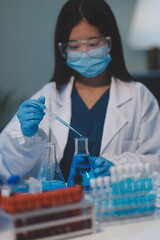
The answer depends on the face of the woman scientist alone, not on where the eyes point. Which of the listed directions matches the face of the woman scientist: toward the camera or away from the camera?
toward the camera

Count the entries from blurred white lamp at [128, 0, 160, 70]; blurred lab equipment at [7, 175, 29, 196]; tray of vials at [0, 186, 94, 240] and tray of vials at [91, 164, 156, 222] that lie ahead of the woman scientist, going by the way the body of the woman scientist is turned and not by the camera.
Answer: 3

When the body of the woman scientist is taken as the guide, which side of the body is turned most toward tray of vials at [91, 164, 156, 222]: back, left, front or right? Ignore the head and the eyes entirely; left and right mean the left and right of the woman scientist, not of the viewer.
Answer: front

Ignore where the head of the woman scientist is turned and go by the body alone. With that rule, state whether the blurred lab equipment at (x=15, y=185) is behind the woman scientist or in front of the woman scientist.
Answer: in front

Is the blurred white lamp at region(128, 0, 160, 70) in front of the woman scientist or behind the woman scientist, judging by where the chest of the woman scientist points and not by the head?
behind

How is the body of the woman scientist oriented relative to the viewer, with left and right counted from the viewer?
facing the viewer

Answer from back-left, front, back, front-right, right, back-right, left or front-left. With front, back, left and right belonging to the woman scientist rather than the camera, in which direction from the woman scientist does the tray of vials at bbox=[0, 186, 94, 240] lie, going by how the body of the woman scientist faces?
front

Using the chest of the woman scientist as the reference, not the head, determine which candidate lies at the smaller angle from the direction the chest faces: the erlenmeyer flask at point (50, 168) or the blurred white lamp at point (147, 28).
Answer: the erlenmeyer flask

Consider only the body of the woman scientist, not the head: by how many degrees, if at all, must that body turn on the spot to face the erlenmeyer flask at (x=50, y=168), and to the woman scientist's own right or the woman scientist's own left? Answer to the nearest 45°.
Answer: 0° — they already face it
